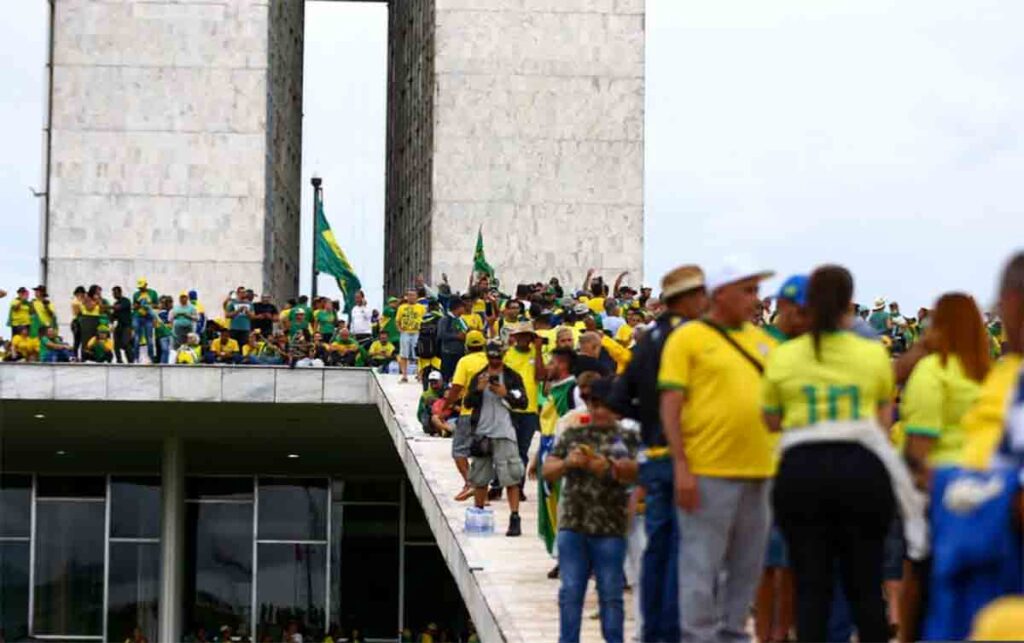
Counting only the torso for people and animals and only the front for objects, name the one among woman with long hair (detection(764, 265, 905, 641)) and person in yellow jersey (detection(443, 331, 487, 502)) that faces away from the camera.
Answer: the woman with long hair

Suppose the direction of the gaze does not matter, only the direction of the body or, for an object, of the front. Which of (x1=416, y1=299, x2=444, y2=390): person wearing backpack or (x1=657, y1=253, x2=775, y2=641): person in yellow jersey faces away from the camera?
the person wearing backpack

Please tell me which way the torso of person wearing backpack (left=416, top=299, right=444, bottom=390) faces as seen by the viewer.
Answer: away from the camera

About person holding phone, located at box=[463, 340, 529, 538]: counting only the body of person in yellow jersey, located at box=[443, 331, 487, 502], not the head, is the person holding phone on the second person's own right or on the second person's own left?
on the second person's own left

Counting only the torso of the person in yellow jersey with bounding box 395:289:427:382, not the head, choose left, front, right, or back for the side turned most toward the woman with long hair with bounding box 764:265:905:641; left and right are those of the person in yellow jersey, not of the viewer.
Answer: front

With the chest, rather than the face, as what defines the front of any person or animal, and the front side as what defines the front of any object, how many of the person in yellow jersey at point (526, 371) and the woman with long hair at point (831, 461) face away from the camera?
1

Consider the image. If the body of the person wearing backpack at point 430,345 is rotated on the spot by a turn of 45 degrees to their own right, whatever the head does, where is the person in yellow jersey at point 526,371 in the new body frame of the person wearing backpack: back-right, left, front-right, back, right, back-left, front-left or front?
back-right

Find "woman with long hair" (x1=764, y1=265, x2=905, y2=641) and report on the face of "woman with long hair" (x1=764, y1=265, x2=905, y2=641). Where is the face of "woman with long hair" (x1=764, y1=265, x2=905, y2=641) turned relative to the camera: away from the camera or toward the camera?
away from the camera

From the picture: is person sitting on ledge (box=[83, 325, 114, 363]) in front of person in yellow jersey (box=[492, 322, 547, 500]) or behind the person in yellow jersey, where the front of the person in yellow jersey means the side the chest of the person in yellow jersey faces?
behind

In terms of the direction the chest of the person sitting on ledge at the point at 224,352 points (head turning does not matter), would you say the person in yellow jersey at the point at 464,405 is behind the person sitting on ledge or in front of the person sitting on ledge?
in front

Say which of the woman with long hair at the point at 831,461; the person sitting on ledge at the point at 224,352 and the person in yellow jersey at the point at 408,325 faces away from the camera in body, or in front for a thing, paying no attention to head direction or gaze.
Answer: the woman with long hair

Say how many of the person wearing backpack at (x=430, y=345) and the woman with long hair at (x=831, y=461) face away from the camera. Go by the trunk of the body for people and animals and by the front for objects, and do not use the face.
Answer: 2

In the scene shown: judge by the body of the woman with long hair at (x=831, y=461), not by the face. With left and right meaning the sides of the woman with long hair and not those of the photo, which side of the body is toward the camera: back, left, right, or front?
back
